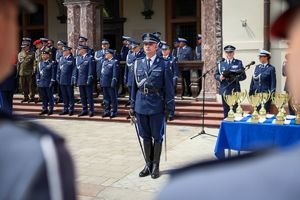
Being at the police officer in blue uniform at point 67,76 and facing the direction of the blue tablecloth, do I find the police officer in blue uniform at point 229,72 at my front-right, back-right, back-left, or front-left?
front-left

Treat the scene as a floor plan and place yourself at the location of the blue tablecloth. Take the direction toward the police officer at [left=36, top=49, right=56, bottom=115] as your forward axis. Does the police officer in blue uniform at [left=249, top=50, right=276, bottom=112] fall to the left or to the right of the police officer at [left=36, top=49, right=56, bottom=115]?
right

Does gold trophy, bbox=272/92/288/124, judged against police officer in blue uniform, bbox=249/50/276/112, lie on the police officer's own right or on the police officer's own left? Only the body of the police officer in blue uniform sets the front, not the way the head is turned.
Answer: on the police officer's own left

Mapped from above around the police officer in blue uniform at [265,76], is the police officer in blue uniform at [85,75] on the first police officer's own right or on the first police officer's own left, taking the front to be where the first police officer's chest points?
on the first police officer's own right

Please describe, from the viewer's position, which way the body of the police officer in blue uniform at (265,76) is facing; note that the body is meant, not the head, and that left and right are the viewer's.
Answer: facing the viewer and to the left of the viewer

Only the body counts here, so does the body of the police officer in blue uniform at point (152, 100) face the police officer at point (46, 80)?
no

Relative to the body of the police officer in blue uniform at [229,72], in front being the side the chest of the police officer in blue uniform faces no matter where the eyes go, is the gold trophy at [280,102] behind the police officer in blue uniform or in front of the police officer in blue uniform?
in front

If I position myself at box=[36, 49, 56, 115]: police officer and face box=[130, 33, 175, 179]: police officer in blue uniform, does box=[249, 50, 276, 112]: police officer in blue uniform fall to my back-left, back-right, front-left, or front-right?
front-left

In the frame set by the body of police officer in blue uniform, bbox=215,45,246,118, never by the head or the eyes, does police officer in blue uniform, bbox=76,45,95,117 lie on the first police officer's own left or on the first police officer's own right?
on the first police officer's own right

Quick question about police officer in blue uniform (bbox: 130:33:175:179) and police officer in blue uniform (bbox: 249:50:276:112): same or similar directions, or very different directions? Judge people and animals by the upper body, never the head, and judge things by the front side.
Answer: same or similar directions

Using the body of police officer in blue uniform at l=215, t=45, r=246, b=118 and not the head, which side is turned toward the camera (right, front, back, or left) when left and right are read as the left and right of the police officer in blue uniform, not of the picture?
front

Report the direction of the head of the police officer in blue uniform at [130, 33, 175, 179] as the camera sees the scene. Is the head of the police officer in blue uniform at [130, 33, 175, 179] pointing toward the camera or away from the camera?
toward the camera

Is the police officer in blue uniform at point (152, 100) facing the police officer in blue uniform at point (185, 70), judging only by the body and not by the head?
no

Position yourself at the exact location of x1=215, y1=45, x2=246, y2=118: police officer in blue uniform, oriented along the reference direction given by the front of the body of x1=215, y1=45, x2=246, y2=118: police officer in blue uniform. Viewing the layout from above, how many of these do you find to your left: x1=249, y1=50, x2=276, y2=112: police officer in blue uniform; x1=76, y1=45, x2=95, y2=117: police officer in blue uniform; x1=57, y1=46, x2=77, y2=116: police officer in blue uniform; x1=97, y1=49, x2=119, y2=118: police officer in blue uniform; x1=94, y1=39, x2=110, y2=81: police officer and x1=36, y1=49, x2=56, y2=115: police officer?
1

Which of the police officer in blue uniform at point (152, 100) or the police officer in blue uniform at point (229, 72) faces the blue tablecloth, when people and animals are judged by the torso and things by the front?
the police officer in blue uniform at point (229, 72)
